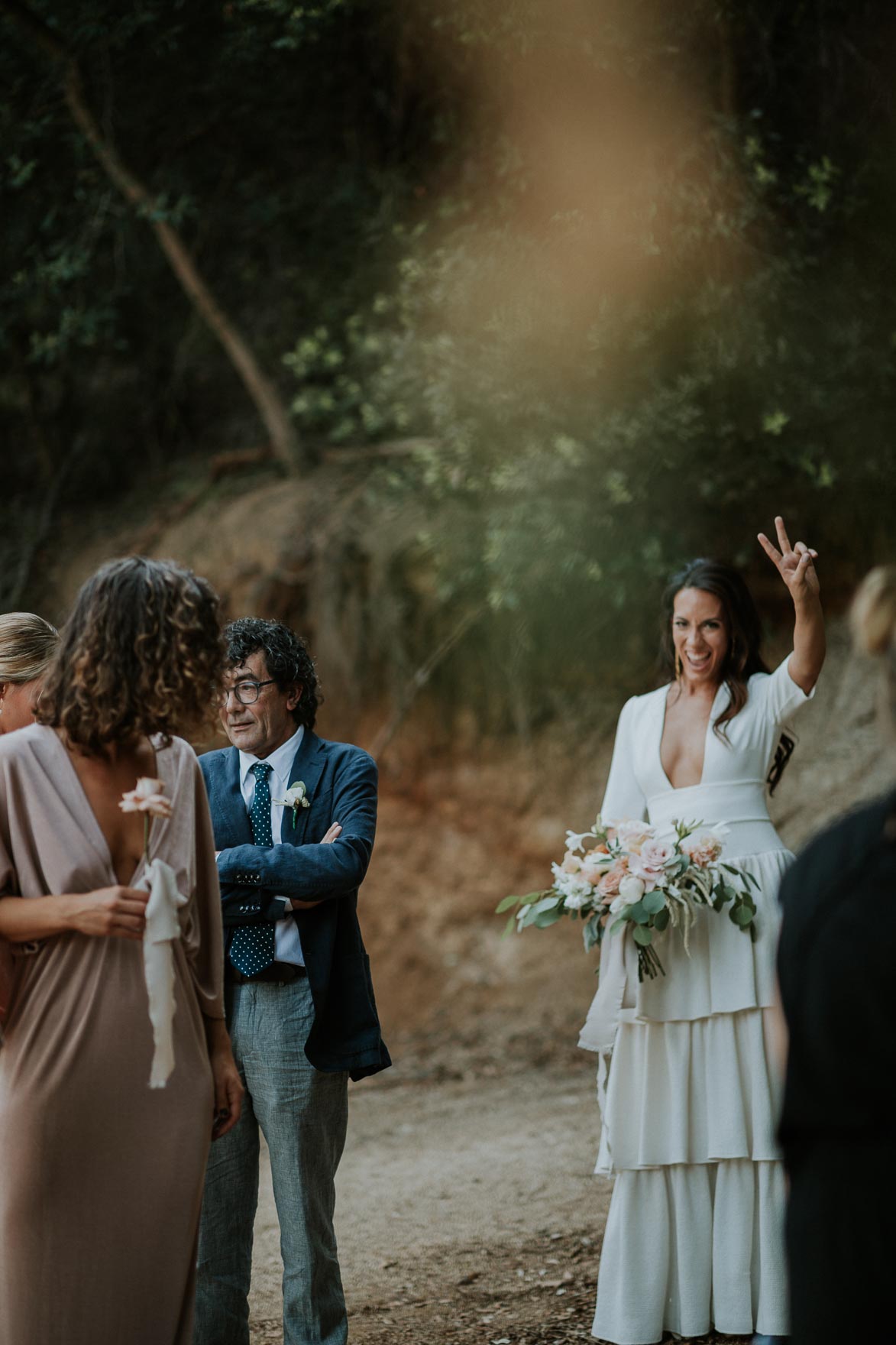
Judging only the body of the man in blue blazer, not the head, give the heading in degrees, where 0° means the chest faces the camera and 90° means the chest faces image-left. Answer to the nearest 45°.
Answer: approximately 45°

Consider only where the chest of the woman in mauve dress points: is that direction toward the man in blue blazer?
no

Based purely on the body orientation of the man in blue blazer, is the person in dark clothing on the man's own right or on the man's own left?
on the man's own left

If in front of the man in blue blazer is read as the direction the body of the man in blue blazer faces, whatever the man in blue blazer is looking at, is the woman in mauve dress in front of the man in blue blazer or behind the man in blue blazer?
in front

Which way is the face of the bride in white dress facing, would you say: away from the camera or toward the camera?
toward the camera

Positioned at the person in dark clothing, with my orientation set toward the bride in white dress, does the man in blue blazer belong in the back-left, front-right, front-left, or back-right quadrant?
front-left

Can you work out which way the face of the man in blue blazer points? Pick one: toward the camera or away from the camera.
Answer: toward the camera
